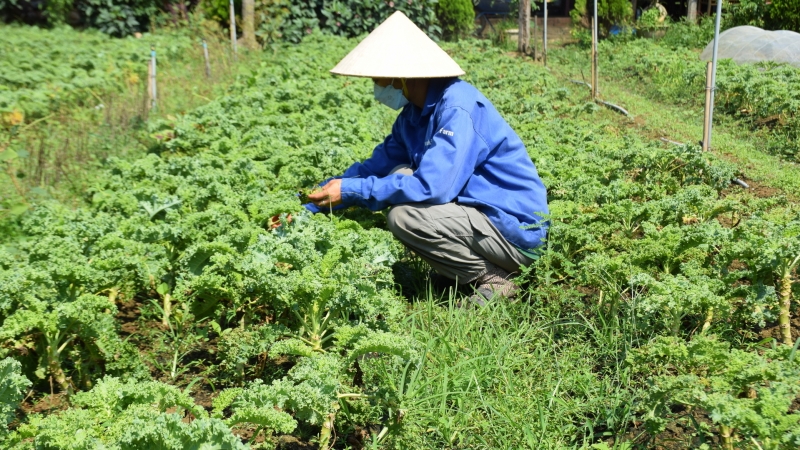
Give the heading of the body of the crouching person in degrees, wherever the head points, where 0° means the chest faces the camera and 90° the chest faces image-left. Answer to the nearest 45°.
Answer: approximately 90°

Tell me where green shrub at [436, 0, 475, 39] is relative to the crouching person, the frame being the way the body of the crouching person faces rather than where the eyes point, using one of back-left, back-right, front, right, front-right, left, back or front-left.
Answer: right

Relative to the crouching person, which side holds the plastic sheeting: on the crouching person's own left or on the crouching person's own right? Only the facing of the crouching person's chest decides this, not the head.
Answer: on the crouching person's own right

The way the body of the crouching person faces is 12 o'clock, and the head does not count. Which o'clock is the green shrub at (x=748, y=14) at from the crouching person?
The green shrub is roughly at 4 o'clock from the crouching person.

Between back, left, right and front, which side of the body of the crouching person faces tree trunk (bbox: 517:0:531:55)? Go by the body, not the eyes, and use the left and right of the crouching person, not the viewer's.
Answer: right

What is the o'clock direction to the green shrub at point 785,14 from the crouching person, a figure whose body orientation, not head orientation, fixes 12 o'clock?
The green shrub is roughly at 4 o'clock from the crouching person.

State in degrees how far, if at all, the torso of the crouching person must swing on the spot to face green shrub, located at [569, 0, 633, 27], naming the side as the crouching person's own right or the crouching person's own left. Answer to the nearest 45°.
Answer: approximately 90° to the crouching person's own right
